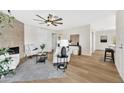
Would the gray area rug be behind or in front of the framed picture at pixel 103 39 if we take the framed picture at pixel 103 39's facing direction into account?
in front

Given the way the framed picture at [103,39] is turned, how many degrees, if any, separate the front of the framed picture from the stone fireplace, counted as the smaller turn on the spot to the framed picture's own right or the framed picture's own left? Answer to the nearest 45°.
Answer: approximately 45° to the framed picture's own right
